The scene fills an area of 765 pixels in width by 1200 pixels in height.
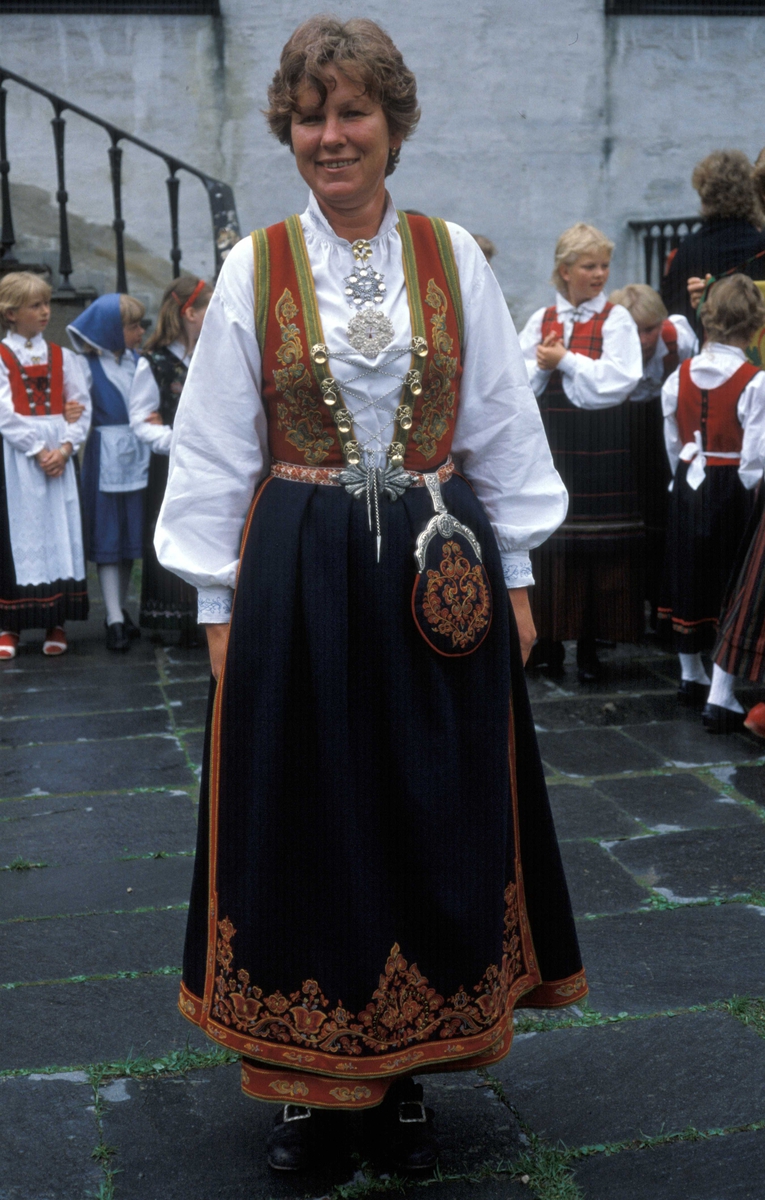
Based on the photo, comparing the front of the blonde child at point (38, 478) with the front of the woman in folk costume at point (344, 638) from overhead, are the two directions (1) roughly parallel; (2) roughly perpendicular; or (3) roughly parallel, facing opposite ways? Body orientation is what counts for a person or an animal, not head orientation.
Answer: roughly parallel

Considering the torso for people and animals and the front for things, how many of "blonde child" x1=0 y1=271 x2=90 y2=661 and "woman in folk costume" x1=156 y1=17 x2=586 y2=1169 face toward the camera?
2

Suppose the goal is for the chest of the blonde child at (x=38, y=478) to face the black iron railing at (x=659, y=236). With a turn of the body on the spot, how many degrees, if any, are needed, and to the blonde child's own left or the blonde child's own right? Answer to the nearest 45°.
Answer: approximately 135° to the blonde child's own left

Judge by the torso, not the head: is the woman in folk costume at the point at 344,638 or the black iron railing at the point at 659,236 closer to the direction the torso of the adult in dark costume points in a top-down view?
the black iron railing

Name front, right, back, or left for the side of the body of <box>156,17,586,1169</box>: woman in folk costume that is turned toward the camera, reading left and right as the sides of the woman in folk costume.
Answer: front

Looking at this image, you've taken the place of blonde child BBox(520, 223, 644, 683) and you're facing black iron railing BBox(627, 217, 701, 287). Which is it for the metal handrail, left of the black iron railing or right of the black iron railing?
left

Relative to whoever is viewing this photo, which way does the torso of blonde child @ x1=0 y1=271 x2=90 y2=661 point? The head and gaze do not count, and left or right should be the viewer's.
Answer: facing the viewer

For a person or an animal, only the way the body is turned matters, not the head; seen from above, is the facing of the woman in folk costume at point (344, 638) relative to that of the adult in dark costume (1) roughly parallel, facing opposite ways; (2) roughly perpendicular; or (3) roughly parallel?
roughly parallel, facing opposite ways

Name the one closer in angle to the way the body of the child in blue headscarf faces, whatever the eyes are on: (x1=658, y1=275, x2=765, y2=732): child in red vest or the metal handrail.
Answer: the child in red vest

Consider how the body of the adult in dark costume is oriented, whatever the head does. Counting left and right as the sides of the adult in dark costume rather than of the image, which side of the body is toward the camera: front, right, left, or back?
back

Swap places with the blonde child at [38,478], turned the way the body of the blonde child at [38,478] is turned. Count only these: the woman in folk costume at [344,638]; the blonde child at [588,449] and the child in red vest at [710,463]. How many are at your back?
0

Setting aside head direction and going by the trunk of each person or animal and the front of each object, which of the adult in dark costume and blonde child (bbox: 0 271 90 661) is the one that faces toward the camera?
the blonde child

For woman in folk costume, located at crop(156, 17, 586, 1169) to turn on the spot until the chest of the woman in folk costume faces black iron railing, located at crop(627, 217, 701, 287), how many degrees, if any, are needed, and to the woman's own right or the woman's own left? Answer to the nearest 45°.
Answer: approximately 180°

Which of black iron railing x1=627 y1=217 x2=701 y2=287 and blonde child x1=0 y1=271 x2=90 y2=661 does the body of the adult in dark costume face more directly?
the black iron railing

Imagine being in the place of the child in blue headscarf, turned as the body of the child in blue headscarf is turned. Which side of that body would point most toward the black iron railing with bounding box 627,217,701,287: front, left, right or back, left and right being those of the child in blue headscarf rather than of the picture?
left

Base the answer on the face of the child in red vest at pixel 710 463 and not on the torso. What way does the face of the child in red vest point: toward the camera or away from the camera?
away from the camera

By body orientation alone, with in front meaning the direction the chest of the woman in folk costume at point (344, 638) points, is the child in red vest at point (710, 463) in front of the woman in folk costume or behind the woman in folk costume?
behind

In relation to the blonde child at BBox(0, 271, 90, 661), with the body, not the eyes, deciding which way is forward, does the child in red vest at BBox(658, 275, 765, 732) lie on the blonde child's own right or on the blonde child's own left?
on the blonde child's own left

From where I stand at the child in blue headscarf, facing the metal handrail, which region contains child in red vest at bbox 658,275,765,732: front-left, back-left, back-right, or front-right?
back-right
